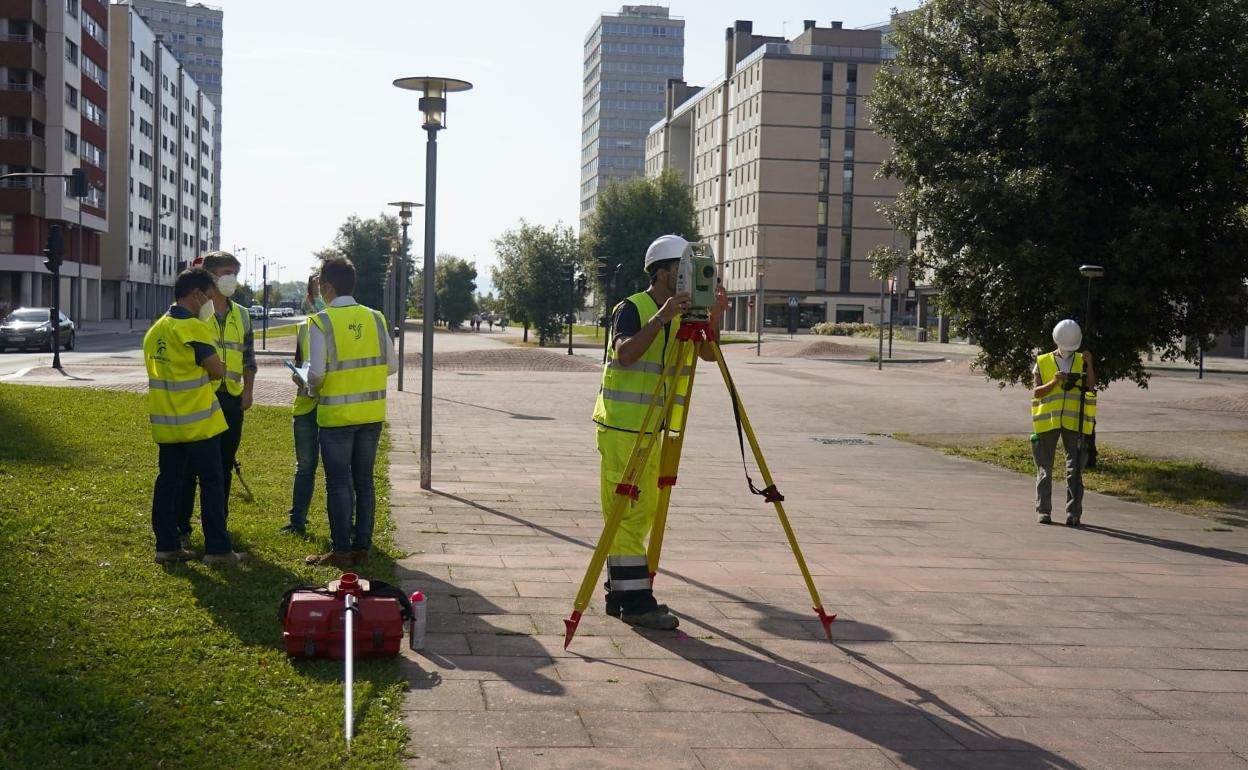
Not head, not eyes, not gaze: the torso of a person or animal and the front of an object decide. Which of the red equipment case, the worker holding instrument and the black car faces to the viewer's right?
the worker holding instrument

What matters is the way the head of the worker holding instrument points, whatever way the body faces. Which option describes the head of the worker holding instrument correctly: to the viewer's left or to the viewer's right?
to the viewer's right

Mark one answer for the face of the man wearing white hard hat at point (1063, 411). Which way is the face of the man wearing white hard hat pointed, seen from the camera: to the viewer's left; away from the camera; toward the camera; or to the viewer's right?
toward the camera

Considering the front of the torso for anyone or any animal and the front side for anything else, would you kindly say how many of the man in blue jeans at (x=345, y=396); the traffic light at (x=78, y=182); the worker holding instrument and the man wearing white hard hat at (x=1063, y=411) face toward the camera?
1

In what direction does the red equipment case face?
toward the camera

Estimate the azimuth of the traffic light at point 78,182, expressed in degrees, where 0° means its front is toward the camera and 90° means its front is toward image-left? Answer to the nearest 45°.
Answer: approximately 180°

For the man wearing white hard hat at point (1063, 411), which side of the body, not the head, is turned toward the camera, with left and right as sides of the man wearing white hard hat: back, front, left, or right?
front

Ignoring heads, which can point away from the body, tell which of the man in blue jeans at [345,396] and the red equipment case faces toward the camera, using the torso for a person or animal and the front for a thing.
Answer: the red equipment case

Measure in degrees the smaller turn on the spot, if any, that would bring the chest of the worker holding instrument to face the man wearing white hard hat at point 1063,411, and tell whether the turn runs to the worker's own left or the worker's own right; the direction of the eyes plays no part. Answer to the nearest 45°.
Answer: approximately 45° to the worker's own left

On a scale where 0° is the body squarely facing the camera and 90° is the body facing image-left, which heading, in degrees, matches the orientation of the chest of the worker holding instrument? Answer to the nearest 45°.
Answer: approximately 270°

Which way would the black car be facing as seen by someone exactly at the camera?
facing the viewer and to the left of the viewer

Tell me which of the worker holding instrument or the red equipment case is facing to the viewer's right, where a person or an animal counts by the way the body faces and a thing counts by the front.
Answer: the worker holding instrument

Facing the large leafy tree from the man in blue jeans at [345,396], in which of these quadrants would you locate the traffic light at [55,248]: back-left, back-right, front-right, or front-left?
front-left

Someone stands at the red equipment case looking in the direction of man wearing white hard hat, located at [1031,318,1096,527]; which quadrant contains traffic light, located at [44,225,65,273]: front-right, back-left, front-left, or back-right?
front-left

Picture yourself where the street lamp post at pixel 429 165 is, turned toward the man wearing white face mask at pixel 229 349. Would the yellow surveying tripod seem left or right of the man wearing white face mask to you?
left
